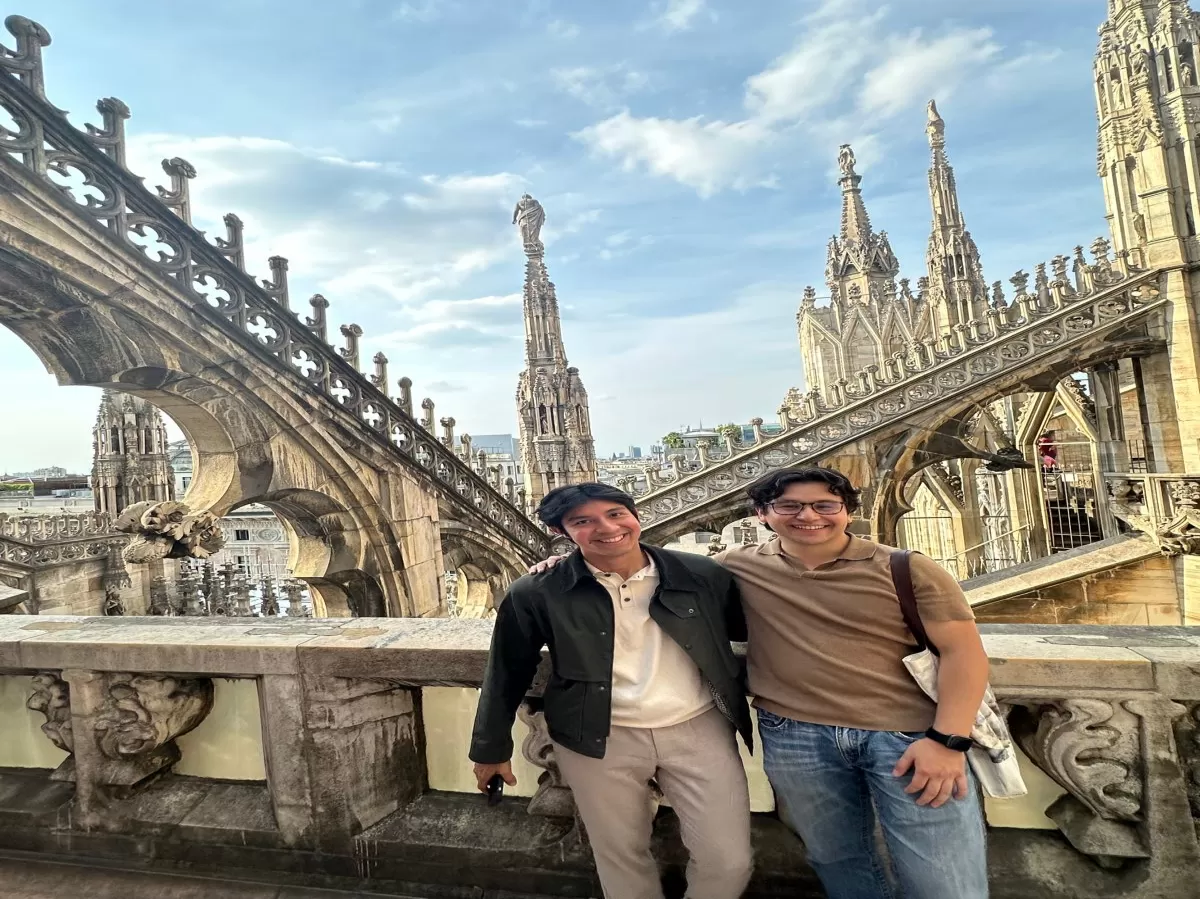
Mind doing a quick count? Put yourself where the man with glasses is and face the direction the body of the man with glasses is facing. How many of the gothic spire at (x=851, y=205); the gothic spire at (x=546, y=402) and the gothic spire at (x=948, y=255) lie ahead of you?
0

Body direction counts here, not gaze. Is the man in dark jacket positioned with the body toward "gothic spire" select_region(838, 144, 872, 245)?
no

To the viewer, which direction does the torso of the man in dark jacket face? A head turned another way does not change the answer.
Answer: toward the camera

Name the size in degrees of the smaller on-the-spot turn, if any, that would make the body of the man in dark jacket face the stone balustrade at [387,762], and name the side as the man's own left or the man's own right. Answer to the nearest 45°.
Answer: approximately 135° to the man's own right

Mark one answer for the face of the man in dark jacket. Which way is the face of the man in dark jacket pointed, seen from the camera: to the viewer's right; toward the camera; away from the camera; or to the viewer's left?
toward the camera

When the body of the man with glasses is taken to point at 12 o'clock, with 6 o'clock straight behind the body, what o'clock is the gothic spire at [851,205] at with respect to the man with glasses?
The gothic spire is roughly at 6 o'clock from the man with glasses.

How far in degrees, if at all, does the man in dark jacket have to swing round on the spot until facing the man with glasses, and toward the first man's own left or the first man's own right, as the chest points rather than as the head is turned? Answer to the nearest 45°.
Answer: approximately 90° to the first man's own left

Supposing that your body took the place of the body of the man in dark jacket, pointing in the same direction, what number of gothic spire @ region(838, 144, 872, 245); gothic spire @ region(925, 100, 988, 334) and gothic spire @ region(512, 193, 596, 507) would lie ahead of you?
0

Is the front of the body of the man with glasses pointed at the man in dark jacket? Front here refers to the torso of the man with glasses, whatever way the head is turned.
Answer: no

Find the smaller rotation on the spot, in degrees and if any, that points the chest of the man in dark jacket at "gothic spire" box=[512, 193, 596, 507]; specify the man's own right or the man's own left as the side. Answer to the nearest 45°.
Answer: approximately 180°

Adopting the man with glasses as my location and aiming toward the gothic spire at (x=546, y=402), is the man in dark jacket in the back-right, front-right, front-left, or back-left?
front-left

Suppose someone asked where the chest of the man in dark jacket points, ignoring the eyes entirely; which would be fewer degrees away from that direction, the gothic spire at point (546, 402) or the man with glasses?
the man with glasses

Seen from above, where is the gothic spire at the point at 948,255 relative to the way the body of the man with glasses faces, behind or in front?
behind

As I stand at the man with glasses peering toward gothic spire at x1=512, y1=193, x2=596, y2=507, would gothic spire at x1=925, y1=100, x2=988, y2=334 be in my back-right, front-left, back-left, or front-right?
front-right

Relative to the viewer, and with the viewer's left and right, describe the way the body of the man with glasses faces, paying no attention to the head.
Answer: facing the viewer

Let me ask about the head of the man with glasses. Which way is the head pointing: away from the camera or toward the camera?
toward the camera

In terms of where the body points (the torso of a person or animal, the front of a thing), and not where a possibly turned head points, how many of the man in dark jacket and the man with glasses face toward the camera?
2

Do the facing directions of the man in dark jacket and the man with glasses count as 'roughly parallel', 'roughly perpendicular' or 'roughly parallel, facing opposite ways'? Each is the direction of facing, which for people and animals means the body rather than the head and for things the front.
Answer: roughly parallel
